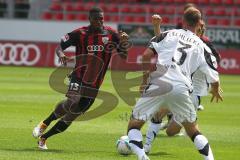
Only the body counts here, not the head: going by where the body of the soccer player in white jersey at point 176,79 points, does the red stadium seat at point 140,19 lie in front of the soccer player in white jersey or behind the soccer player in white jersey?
in front

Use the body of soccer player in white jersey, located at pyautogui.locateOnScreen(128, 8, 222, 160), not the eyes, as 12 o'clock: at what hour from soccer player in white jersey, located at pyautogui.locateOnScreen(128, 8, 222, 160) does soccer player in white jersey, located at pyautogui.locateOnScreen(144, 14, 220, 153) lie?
soccer player in white jersey, located at pyautogui.locateOnScreen(144, 14, 220, 153) is roughly at 12 o'clock from soccer player in white jersey, located at pyautogui.locateOnScreen(128, 8, 222, 160).

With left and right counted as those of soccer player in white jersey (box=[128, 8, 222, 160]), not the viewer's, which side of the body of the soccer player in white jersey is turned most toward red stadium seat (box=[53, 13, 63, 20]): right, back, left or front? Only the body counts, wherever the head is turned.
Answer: front

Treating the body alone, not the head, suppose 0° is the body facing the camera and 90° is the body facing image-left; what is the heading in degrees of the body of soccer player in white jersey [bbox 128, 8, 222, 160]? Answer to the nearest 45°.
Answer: approximately 180°

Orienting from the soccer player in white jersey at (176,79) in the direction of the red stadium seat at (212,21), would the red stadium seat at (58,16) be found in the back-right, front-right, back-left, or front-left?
front-left

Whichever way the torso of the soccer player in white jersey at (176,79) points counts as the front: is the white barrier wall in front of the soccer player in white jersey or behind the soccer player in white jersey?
in front

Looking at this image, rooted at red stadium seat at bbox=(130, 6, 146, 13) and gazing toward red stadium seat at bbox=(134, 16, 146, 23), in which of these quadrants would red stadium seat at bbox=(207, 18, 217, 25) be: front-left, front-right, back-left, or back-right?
front-left

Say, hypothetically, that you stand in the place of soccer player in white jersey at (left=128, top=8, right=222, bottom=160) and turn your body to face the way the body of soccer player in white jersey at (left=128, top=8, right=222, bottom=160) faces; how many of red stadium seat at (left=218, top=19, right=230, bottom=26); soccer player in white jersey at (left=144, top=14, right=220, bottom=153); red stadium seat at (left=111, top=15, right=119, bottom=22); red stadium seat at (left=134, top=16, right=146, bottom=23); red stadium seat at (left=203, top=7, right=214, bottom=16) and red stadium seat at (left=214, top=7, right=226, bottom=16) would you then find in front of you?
6

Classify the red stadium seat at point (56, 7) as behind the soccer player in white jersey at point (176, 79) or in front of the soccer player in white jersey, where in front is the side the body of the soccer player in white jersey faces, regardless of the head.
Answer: in front

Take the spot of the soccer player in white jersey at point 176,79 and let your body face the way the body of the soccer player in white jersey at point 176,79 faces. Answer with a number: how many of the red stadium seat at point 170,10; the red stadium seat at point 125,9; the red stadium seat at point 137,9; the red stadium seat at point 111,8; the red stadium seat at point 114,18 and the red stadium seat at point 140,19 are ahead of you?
6

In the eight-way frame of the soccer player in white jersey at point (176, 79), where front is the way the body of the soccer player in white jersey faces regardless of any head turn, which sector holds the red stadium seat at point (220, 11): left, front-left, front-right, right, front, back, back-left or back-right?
front

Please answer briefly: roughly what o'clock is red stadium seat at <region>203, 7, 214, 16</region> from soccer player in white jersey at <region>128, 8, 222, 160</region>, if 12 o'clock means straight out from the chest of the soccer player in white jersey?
The red stadium seat is roughly at 12 o'clock from the soccer player in white jersey.

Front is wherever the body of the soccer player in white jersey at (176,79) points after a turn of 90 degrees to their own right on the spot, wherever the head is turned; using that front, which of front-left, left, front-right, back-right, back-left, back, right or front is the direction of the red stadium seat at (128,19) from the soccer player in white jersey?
left

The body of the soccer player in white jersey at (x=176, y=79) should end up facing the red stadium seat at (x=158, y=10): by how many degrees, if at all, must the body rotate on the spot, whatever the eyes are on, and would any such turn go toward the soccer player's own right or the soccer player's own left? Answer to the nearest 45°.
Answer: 0° — they already face it

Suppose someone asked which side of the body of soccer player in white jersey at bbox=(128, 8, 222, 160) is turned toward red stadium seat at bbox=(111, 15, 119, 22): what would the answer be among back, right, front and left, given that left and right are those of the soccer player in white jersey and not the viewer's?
front

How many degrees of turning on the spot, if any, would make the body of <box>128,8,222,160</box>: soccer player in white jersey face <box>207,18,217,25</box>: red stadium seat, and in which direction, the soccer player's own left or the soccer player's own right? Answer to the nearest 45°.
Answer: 0° — they already face it
